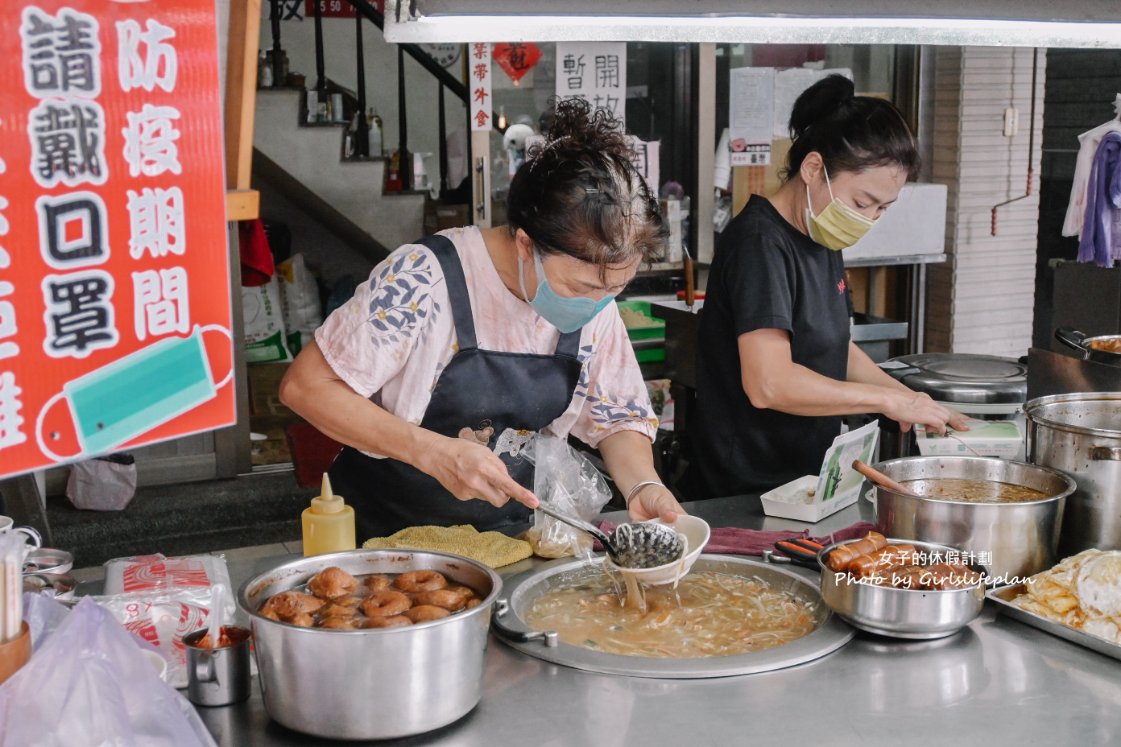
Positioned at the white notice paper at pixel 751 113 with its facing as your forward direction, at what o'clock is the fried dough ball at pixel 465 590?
The fried dough ball is roughly at 12 o'clock from the white notice paper.

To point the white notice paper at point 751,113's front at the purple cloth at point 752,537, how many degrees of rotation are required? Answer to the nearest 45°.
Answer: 0° — it already faces it

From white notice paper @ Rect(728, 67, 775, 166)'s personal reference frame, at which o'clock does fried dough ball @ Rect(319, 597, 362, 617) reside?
The fried dough ball is roughly at 12 o'clock from the white notice paper.

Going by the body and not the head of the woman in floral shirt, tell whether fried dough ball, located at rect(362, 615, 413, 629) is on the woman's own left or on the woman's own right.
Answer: on the woman's own right

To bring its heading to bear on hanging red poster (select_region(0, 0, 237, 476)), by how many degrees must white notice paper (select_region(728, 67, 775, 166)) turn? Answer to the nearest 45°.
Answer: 0° — it already faces it

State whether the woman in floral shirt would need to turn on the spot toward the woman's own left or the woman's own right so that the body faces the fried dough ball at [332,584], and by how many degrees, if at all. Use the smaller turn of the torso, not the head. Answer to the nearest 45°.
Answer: approximately 45° to the woman's own right

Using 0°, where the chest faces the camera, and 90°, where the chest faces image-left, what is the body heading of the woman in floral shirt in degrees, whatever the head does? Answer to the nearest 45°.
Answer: approximately 315°

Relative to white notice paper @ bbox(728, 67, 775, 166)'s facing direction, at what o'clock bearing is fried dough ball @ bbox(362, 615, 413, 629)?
The fried dough ball is roughly at 12 o'clock from the white notice paper.

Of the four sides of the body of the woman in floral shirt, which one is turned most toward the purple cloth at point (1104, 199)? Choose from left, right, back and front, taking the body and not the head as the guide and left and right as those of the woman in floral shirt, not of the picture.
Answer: left

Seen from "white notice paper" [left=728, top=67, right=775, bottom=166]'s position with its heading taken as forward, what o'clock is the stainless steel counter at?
The stainless steel counter is roughly at 12 o'clock from the white notice paper.

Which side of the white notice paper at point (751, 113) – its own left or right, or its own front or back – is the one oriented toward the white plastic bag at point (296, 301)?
right
